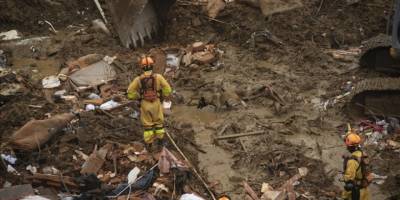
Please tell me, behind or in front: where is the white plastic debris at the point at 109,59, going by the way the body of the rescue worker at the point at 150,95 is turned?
in front

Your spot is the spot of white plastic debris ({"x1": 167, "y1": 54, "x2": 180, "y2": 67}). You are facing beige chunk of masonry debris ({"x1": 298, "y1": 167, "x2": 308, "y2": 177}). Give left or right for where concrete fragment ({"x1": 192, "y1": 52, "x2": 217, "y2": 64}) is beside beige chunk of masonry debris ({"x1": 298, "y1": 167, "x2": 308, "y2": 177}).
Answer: left

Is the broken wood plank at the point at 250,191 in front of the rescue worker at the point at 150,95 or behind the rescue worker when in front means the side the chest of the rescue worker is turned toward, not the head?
behind

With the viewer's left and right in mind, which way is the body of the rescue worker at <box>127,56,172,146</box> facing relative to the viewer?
facing away from the viewer

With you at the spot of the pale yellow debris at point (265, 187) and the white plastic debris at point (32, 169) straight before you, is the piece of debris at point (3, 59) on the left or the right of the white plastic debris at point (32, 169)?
right

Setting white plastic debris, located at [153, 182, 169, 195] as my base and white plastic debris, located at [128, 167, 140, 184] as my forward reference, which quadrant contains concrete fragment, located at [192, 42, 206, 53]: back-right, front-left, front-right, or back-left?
front-right

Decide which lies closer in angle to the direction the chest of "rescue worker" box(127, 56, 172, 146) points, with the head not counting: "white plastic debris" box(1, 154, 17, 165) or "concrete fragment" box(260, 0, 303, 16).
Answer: the concrete fragment

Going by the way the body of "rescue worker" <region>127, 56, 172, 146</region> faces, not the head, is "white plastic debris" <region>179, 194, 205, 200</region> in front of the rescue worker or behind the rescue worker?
behind

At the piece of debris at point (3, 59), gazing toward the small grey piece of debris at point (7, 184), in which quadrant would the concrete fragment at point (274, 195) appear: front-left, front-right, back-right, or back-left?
front-left

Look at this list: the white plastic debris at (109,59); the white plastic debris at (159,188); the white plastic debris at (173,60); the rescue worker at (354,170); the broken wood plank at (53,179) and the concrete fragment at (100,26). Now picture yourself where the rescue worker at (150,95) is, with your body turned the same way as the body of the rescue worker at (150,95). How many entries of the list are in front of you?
3

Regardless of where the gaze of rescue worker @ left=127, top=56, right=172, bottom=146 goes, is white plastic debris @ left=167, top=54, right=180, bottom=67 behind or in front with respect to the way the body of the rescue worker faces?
in front

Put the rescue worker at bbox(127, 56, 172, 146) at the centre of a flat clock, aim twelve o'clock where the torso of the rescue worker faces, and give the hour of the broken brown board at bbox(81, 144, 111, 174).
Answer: The broken brown board is roughly at 8 o'clock from the rescue worker.

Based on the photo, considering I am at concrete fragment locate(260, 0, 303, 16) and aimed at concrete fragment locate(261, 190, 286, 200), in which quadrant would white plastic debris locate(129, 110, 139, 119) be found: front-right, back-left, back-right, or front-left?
front-right

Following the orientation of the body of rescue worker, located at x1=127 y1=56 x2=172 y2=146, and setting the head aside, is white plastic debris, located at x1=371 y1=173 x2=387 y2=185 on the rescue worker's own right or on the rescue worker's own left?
on the rescue worker's own right

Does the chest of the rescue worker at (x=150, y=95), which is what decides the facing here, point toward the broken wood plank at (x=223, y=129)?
no

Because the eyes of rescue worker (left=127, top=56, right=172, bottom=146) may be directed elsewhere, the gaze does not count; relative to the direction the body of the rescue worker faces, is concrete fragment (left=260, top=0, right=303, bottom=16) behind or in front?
in front
